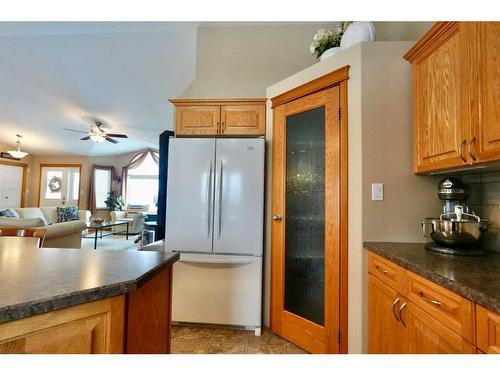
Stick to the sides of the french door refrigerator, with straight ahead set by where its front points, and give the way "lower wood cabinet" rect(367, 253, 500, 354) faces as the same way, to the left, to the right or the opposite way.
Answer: to the right

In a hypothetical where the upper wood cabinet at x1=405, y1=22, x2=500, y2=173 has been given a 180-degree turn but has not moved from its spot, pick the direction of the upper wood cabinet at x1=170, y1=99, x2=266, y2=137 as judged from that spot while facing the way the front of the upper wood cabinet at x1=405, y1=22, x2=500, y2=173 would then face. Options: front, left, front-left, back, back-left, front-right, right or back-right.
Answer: back-left

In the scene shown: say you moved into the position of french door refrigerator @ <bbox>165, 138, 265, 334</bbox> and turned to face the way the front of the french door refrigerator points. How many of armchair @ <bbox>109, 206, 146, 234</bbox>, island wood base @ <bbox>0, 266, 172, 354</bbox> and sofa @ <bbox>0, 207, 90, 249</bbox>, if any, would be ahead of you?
1

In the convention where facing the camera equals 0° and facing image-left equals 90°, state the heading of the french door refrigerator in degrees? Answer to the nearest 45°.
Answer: approximately 0°

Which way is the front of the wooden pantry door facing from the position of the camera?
facing the viewer and to the left of the viewer

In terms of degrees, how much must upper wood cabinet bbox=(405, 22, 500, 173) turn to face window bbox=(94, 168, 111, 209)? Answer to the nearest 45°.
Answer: approximately 45° to its right

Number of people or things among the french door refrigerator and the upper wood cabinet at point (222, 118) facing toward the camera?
2

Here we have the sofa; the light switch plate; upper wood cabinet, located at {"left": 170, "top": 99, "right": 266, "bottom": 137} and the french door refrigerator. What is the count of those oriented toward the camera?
3
